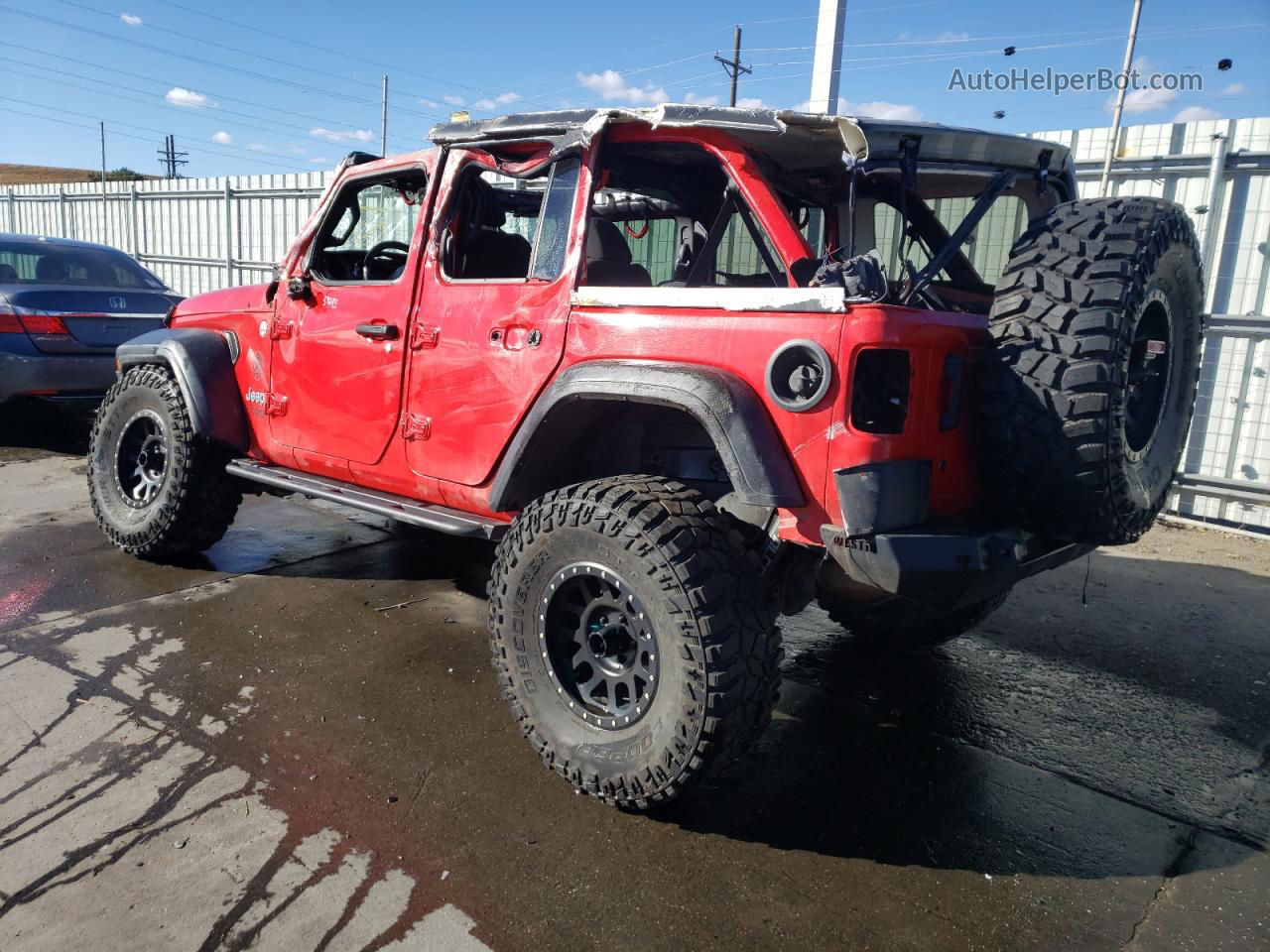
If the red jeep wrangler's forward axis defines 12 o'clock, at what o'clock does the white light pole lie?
The white light pole is roughly at 2 o'clock from the red jeep wrangler.

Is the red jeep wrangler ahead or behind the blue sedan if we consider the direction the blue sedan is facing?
behind

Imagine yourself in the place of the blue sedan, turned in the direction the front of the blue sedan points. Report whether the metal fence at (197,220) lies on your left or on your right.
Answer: on your right

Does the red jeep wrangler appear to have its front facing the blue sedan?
yes

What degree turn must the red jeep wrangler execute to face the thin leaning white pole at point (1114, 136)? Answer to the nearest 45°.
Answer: approximately 90° to its right

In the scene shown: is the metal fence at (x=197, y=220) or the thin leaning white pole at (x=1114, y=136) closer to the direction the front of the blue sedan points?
the metal fence

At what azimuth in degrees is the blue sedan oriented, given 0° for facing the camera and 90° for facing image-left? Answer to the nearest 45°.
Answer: approximately 135°

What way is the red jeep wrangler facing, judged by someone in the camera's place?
facing away from the viewer and to the left of the viewer
